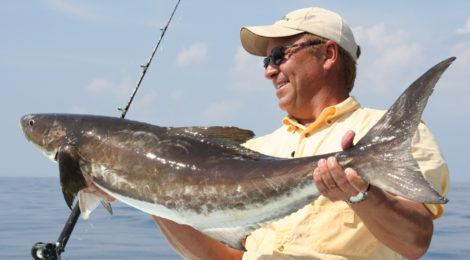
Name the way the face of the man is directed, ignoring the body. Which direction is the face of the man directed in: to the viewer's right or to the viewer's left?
to the viewer's left

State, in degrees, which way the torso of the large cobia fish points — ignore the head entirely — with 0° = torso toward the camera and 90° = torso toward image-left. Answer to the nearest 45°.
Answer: approximately 90°

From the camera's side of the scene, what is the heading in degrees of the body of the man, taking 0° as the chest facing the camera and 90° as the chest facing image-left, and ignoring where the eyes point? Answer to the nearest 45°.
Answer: approximately 45°
